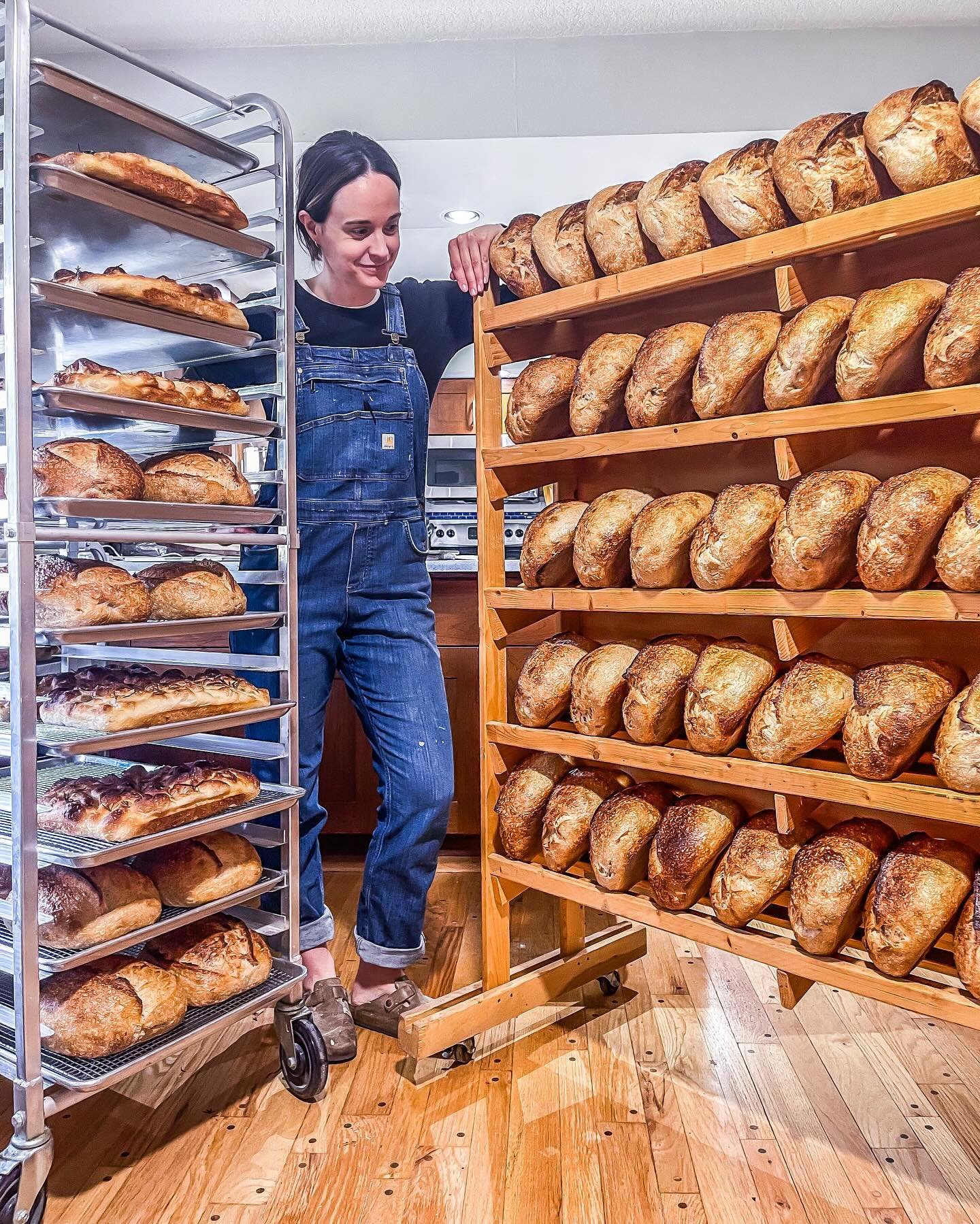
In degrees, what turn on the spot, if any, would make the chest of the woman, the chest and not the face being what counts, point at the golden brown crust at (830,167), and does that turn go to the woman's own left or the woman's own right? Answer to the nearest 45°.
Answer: approximately 45° to the woman's own left

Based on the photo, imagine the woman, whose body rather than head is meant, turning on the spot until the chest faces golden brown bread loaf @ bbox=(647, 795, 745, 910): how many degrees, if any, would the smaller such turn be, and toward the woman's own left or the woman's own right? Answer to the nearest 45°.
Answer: approximately 45° to the woman's own left

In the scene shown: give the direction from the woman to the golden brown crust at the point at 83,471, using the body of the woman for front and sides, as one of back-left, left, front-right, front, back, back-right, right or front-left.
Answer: front-right

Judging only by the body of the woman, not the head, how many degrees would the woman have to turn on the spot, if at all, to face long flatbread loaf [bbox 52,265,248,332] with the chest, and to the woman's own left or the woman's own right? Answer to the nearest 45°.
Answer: approximately 45° to the woman's own right

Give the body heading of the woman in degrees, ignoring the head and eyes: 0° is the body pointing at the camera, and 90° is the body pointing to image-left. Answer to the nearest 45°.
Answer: approximately 0°

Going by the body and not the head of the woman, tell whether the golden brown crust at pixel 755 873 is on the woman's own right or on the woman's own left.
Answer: on the woman's own left

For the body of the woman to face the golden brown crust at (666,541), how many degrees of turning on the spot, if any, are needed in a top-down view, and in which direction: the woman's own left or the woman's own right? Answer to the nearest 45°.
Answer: approximately 45° to the woman's own left

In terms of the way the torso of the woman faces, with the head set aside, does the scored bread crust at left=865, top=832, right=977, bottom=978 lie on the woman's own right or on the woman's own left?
on the woman's own left
